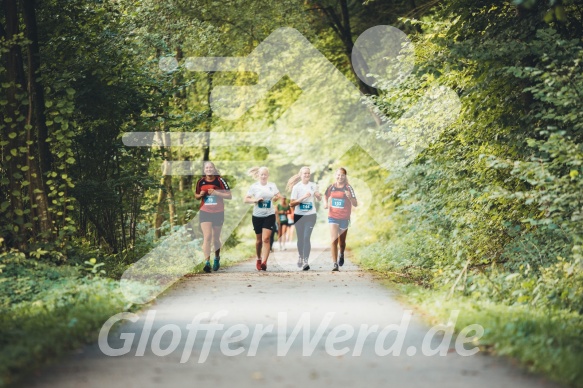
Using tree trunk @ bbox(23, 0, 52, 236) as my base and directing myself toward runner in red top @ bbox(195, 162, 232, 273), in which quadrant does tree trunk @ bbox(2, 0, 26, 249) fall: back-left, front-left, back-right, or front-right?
back-right

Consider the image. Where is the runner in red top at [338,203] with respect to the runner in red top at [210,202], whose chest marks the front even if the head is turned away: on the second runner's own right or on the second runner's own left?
on the second runner's own left

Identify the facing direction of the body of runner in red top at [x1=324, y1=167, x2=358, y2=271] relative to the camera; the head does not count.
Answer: toward the camera

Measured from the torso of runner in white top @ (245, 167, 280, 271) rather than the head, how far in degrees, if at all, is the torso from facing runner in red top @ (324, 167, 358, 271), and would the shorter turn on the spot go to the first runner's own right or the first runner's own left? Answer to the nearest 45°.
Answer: approximately 90° to the first runner's own left

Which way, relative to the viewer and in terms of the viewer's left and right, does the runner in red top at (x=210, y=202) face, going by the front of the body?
facing the viewer

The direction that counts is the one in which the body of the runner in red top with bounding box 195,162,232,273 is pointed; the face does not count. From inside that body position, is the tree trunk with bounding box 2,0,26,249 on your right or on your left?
on your right

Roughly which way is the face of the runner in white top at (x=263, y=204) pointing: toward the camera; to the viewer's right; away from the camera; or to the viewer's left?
toward the camera

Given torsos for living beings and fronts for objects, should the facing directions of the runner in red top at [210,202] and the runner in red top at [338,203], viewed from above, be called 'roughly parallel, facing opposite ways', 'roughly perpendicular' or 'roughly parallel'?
roughly parallel

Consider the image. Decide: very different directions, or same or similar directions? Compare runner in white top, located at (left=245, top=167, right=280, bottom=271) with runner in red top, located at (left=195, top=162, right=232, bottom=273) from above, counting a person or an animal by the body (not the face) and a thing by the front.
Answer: same or similar directions

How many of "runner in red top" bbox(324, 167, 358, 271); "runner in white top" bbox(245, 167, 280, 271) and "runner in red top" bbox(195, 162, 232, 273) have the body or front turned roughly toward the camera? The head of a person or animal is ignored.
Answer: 3

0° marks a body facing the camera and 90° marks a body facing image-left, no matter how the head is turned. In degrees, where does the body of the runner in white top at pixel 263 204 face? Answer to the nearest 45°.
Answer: approximately 0°
